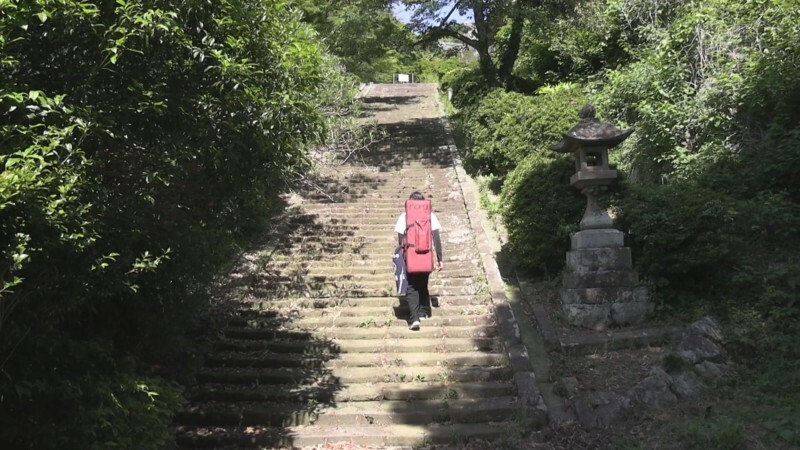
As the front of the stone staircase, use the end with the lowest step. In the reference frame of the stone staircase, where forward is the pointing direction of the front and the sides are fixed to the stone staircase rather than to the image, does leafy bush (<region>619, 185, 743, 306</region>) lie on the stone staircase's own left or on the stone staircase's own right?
on the stone staircase's own left

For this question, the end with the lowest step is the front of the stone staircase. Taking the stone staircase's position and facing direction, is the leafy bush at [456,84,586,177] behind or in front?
behind

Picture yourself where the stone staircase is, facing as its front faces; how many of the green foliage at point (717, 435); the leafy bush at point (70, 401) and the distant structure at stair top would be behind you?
1

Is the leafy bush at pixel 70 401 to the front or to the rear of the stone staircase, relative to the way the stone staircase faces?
to the front

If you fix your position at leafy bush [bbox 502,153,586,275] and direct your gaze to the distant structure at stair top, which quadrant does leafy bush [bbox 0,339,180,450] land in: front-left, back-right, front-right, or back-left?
back-left

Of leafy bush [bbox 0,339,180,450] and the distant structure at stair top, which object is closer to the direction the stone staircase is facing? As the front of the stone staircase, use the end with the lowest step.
the leafy bush

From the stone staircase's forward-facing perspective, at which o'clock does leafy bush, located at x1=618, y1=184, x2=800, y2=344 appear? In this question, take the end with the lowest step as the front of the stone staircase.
The leafy bush is roughly at 9 o'clock from the stone staircase.

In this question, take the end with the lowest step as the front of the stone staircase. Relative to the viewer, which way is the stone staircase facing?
toward the camera

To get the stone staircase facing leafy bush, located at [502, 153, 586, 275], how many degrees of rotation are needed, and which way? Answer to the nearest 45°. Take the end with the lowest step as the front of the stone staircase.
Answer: approximately 135° to its left

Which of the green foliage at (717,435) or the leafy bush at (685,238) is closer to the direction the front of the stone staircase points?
the green foliage

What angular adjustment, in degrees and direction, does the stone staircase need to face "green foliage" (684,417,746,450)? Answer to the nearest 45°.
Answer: approximately 45° to its left

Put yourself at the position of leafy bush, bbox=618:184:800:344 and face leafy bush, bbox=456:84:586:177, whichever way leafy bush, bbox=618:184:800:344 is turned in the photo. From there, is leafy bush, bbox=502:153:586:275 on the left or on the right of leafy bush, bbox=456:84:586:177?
left

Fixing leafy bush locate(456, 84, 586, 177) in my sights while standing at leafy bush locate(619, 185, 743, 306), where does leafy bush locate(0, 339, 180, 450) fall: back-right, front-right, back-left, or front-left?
back-left

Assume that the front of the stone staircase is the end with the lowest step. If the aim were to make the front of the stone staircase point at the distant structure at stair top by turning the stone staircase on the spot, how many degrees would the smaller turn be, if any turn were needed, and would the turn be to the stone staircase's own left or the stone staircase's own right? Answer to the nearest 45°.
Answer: approximately 180°
